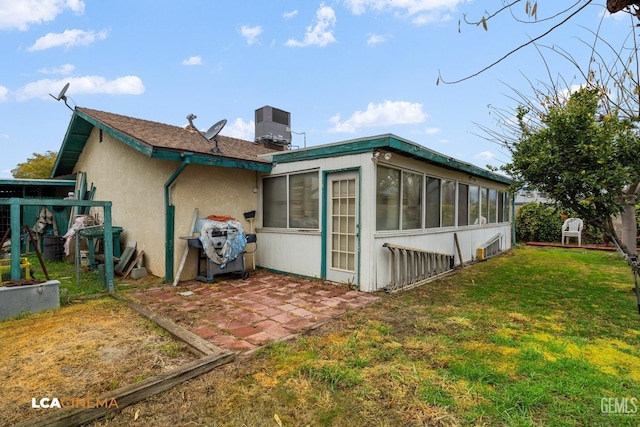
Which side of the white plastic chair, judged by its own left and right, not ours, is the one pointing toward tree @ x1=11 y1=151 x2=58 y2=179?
right

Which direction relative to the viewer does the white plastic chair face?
toward the camera

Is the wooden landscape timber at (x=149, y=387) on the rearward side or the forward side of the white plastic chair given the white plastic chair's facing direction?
on the forward side

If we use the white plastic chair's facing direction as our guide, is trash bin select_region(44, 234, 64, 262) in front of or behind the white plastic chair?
in front

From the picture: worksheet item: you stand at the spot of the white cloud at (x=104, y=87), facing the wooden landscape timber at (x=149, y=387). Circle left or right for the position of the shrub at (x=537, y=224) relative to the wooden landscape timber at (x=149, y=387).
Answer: left

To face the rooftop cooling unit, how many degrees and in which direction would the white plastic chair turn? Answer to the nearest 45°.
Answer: approximately 45° to its right

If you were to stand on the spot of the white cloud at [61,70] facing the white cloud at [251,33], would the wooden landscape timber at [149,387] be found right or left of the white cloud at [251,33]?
right
